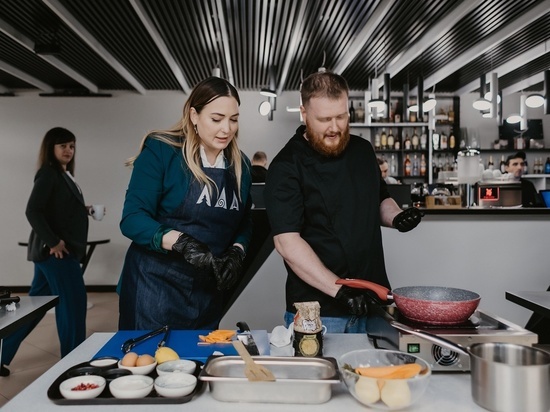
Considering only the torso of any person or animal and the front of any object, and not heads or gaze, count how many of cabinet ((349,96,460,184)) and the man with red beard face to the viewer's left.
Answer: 0

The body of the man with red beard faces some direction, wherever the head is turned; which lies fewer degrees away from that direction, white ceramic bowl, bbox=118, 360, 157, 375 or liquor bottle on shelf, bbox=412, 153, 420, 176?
the white ceramic bowl

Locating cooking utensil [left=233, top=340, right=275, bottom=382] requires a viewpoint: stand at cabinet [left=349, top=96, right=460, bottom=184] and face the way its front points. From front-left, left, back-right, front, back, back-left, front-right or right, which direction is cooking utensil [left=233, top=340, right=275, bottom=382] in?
front

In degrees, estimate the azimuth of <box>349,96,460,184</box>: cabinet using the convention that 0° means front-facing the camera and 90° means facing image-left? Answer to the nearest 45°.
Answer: approximately 0°

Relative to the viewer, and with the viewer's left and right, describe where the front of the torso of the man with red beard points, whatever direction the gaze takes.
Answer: facing the viewer and to the right of the viewer

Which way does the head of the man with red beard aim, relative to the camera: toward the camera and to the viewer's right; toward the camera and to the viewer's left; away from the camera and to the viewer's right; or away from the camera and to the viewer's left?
toward the camera and to the viewer's right

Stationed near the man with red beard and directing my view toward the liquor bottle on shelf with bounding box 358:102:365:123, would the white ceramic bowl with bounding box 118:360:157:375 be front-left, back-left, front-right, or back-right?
back-left

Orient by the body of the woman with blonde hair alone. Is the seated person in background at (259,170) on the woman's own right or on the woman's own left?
on the woman's own left

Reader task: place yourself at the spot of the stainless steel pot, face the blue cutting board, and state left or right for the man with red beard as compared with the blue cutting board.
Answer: right

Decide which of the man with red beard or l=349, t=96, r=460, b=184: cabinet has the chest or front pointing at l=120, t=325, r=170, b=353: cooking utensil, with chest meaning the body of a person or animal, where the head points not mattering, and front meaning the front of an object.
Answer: the cabinet

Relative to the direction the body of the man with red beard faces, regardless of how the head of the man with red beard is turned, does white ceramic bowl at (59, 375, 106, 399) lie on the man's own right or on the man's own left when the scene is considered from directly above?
on the man's own right

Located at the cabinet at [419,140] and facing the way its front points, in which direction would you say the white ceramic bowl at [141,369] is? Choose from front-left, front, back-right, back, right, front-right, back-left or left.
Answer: front

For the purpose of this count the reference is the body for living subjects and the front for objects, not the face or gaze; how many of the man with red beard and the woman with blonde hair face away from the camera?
0

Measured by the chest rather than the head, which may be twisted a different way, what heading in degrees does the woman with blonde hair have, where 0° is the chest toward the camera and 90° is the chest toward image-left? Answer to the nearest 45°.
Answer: approximately 315°

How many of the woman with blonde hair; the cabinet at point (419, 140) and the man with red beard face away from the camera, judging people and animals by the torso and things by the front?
0

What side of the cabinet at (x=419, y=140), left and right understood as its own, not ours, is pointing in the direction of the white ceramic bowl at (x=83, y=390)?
front
